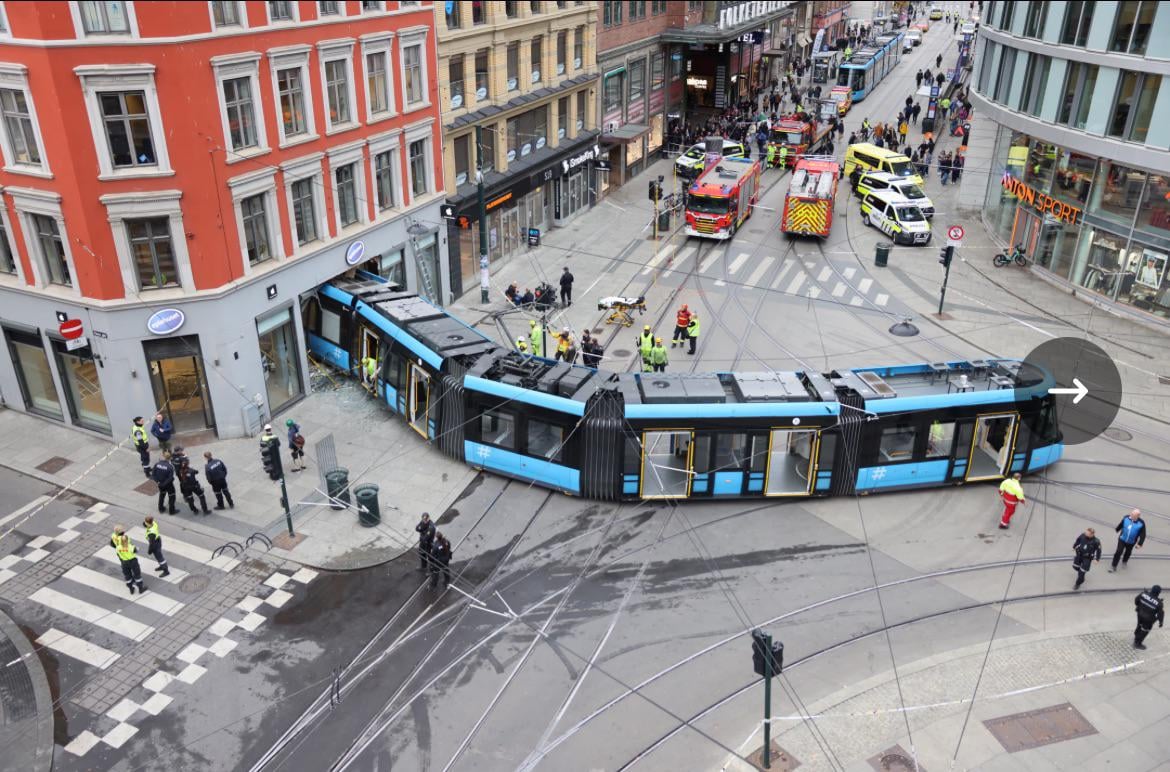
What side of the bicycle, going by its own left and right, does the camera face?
right

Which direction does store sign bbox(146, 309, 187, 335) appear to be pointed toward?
toward the camera

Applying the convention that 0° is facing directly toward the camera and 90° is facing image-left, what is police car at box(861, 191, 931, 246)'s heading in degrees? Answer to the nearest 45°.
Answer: approximately 315°

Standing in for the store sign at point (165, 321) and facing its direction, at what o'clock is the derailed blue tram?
The derailed blue tram is roughly at 10 o'clock from the store sign.

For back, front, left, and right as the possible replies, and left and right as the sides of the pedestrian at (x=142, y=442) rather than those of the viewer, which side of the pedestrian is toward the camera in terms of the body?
right

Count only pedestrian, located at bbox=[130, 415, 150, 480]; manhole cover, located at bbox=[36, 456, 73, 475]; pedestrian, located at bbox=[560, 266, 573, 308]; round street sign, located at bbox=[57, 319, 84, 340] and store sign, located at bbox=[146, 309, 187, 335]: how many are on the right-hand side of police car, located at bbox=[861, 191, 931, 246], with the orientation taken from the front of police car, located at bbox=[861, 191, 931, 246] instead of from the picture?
5

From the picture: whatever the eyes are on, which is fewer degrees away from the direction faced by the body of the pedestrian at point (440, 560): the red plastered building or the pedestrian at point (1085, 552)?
the red plastered building

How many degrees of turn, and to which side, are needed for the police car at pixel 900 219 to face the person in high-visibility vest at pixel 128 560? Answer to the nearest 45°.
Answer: approximately 90° to its right

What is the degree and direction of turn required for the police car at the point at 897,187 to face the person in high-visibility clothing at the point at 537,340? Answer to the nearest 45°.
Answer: approximately 90° to its right

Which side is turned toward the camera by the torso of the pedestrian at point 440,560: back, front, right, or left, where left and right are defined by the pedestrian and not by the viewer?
back

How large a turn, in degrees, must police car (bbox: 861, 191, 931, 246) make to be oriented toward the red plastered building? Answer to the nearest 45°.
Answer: approximately 90° to its right

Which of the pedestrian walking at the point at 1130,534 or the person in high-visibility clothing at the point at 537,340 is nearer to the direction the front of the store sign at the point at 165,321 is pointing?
the pedestrian walking
